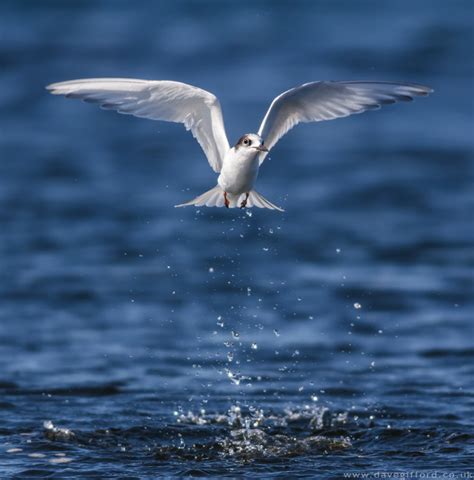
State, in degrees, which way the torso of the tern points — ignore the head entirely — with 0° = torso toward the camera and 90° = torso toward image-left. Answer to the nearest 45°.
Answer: approximately 0°
